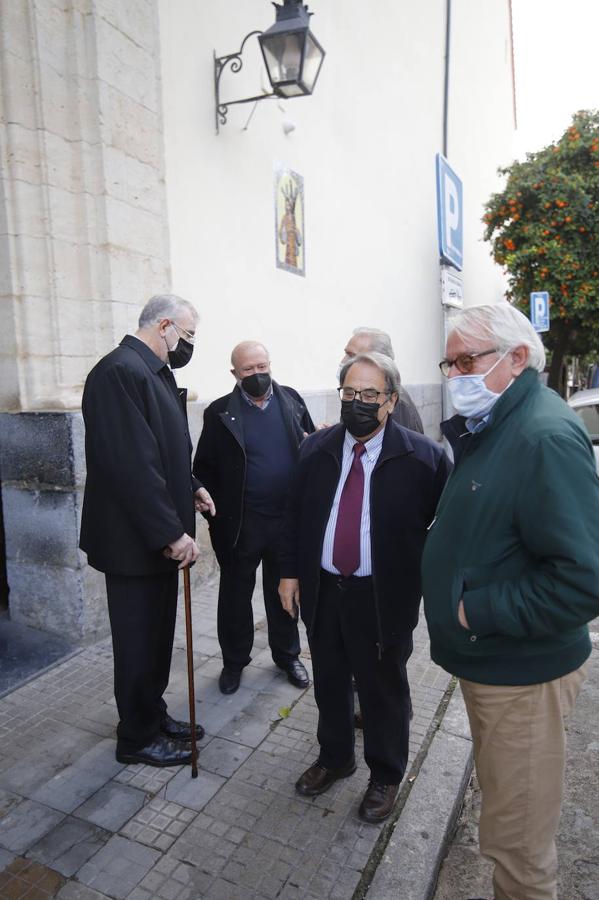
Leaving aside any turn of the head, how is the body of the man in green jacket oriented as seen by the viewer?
to the viewer's left

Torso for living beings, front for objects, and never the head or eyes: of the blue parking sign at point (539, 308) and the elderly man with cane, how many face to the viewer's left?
0

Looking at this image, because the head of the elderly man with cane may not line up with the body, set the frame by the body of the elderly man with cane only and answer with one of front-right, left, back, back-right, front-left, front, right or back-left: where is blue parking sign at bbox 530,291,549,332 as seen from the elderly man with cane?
front-left

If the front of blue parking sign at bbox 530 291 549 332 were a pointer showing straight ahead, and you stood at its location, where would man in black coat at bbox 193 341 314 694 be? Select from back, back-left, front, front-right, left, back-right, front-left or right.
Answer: front

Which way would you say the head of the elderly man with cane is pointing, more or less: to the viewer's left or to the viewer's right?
to the viewer's right

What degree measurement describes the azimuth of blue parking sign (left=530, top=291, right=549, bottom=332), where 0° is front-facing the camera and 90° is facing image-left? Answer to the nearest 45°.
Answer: approximately 0°

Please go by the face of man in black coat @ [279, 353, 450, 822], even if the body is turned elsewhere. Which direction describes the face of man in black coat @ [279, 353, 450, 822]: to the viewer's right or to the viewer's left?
to the viewer's left

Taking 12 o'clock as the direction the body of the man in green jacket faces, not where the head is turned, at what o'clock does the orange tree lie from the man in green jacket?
The orange tree is roughly at 3 o'clock from the man in green jacket.

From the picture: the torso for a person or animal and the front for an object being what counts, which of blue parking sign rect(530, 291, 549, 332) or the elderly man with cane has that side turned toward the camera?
the blue parking sign

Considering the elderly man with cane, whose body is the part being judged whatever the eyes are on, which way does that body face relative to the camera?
to the viewer's right

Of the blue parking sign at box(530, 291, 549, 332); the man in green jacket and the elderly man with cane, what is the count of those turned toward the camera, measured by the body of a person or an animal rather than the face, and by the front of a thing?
1

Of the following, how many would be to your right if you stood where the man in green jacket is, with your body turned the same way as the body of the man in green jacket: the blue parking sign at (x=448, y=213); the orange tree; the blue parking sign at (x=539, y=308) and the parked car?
4

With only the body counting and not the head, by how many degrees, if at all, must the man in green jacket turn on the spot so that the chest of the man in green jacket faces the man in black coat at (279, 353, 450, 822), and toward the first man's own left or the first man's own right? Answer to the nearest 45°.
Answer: approximately 45° to the first man's own right

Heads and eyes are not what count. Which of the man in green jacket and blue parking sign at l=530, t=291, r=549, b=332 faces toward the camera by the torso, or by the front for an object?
the blue parking sign
